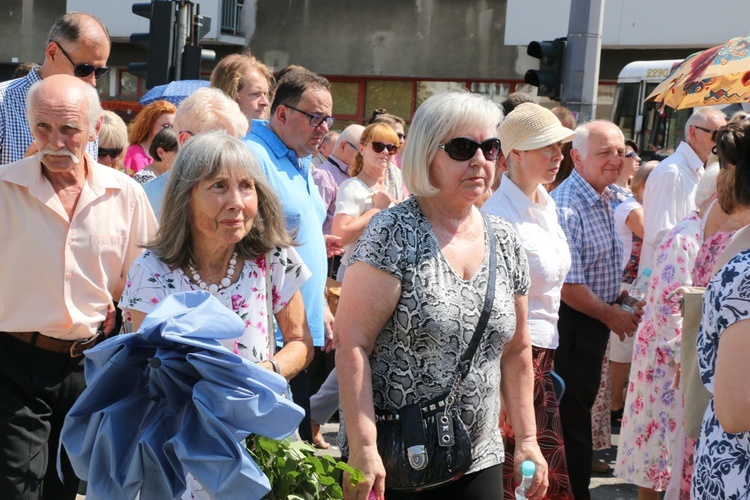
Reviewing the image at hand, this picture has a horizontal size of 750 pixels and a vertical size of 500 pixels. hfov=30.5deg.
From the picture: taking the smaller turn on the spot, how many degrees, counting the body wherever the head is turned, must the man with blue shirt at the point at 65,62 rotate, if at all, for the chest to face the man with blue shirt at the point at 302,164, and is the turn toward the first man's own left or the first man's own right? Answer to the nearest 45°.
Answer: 0° — they already face them

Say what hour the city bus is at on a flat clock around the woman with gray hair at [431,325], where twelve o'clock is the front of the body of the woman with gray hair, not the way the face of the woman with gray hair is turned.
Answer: The city bus is roughly at 8 o'clock from the woman with gray hair.

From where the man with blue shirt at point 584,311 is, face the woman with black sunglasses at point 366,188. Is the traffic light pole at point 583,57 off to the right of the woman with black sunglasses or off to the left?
right

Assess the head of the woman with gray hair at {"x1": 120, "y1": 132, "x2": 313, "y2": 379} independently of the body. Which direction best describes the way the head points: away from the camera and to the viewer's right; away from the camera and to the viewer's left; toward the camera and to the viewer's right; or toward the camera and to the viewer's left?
toward the camera and to the viewer's right

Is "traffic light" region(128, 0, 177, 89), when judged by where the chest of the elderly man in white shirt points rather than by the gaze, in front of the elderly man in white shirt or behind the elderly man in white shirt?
behind

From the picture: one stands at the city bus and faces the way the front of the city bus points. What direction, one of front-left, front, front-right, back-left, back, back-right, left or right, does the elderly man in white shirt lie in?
front-left

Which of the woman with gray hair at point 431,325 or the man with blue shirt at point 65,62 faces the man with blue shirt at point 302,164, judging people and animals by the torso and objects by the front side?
the man with blue shirt at point 65,62

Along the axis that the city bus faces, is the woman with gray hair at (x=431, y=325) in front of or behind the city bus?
in front

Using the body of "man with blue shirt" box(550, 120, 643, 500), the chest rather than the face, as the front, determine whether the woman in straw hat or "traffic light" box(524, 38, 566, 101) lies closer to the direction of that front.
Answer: the woman in straw hat
